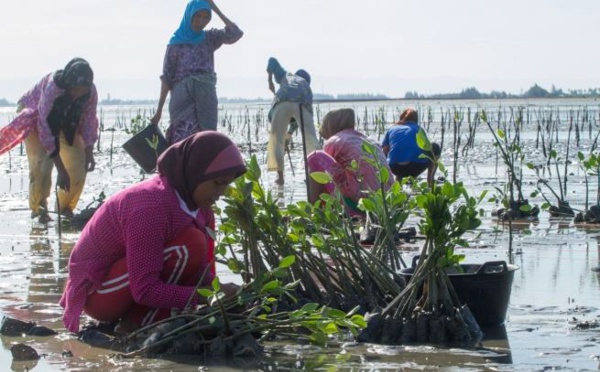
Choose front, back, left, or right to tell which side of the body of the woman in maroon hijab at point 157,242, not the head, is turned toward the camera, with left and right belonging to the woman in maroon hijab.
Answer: right

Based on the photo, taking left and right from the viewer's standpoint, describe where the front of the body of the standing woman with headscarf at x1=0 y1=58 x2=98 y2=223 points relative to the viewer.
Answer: facing the viewer and to the right of the viewer

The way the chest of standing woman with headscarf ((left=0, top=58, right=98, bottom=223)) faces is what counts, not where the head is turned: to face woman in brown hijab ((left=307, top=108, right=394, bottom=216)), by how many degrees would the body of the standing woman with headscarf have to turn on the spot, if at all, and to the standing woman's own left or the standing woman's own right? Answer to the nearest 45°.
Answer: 0° — they already face them

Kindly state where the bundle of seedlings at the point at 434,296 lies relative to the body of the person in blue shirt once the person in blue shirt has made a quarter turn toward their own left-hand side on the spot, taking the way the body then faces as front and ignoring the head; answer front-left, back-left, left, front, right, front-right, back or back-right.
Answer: back-left

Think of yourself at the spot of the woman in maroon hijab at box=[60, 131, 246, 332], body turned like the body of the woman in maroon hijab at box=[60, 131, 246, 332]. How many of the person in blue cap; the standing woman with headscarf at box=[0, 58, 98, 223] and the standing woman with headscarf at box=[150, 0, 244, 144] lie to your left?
3

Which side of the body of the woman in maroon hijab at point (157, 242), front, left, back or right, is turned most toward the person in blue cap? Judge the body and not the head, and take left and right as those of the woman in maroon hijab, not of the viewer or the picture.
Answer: left

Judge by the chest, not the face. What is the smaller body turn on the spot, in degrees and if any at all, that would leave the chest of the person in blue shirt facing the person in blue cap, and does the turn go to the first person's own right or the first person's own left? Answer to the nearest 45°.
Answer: approximately 90° to the first person's own left

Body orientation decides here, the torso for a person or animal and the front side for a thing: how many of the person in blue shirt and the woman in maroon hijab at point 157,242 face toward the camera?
0

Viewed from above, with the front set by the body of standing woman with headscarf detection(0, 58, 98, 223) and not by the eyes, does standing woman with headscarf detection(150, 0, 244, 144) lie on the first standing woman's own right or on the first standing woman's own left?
on the first standing woman's own left
